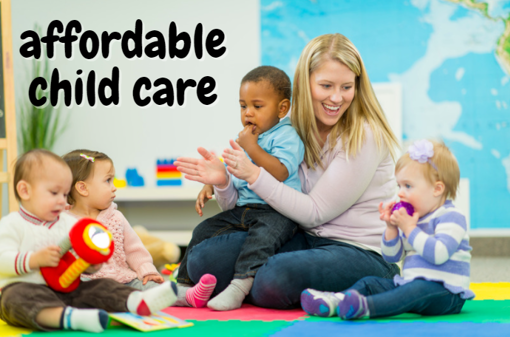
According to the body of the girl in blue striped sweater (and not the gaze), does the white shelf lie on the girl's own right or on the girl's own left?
on the girl's own right

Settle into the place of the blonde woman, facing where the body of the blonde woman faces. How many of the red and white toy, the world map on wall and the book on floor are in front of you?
2

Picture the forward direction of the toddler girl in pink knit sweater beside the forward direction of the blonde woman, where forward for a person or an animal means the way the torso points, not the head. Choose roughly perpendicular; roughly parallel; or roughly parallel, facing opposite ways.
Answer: roughly perpendicular

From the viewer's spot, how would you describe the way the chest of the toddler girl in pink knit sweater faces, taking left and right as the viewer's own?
facing the viewer and to the right of the viewer

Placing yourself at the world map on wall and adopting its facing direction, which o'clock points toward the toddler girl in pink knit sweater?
The toddler girl in pink knit sweater is roughly at 1 o'clock from the world map on wall.

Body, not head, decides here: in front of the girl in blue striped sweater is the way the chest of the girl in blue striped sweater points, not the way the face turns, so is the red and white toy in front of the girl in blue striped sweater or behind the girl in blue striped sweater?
in front

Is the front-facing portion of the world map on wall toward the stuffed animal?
no

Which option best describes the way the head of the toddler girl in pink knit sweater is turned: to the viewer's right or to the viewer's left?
to the viewer's right

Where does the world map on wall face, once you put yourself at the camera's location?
facing the viewer

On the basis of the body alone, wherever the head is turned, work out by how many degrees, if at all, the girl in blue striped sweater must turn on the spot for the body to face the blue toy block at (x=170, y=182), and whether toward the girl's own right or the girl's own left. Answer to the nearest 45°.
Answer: approximately 45° to the girl's own right

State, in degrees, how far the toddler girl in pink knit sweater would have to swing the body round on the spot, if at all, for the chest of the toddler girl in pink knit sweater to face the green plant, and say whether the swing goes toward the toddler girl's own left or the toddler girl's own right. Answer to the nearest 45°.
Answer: approximately 135° to the toddler girl's own left

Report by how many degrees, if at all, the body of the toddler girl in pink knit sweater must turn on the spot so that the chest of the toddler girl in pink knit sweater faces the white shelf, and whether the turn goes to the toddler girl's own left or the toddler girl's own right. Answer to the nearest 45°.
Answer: approximately 135° to the toddler girl's own left

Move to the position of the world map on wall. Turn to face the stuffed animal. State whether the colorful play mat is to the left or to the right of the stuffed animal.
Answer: left

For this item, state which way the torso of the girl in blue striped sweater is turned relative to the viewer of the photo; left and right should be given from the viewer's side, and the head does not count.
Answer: facing to the left of the viewer
